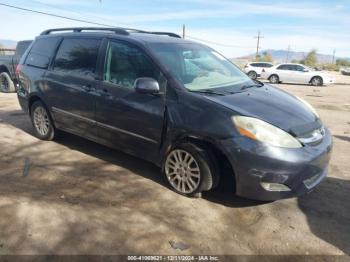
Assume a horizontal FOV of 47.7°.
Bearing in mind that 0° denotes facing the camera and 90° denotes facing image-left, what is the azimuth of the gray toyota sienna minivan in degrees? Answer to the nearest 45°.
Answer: approximately 315°

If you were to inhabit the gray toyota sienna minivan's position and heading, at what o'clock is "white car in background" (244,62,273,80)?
The white car in background is roughly at 8 o'clock from the gray toyota sienna minivan.

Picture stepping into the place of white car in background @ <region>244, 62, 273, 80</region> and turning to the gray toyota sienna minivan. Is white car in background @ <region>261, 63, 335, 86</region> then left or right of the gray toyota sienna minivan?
left

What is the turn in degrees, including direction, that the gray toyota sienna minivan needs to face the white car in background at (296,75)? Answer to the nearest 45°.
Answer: approximately 135° to its left

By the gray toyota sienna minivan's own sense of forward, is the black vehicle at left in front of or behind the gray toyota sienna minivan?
behind
